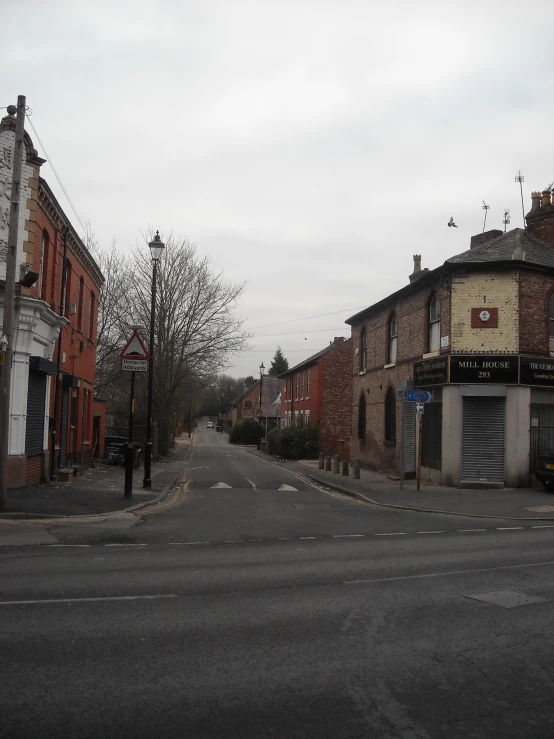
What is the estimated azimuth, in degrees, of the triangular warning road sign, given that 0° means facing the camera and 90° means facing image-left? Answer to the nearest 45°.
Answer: approximately 0°

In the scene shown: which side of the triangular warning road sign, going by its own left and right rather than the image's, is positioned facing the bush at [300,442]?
back

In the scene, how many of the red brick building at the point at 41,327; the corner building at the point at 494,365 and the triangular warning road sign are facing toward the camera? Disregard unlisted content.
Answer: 2

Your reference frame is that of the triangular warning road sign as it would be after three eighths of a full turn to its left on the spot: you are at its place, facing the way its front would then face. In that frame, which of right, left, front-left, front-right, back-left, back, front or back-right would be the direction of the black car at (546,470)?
front-right

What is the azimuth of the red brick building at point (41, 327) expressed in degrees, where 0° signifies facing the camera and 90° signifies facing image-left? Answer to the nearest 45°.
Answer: approximately 270°

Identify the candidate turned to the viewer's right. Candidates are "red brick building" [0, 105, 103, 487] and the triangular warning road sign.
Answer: the red brick building

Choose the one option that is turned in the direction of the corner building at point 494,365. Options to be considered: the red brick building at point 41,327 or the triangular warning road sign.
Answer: the red brick building

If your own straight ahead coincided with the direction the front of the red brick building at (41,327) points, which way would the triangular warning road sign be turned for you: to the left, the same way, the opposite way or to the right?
to the right

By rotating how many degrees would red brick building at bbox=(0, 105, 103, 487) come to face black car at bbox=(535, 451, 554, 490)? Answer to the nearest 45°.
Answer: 0° — it already faces it
